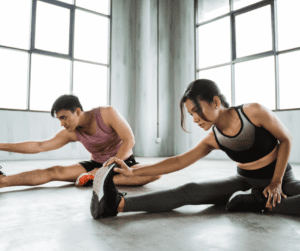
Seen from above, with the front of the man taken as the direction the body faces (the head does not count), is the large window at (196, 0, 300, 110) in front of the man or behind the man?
behind

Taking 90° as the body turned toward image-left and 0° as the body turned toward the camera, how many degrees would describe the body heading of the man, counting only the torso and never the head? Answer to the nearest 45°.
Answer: approximately 45°

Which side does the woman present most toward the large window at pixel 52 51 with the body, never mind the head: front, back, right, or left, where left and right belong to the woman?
right

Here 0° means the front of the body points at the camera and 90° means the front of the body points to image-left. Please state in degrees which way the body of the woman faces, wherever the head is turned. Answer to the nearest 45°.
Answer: approximately 45°

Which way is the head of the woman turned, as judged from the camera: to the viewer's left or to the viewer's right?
to the viewer's left
